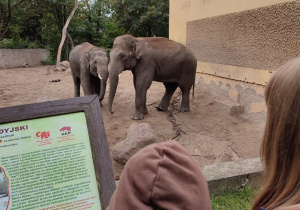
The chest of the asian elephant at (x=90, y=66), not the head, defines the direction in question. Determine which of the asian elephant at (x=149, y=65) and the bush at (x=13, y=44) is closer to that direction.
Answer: the asian elephant

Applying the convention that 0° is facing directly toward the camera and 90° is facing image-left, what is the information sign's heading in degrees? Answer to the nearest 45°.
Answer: approximately 0°

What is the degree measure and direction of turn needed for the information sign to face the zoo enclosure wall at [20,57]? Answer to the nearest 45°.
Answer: approximately 180°

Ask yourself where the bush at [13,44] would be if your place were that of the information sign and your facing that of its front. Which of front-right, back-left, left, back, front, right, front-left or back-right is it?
back

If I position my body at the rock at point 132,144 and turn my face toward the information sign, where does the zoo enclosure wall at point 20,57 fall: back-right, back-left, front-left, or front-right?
back-right

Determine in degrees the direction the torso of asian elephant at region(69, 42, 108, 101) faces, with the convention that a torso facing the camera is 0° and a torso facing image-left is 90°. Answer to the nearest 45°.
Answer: approximately 315°
